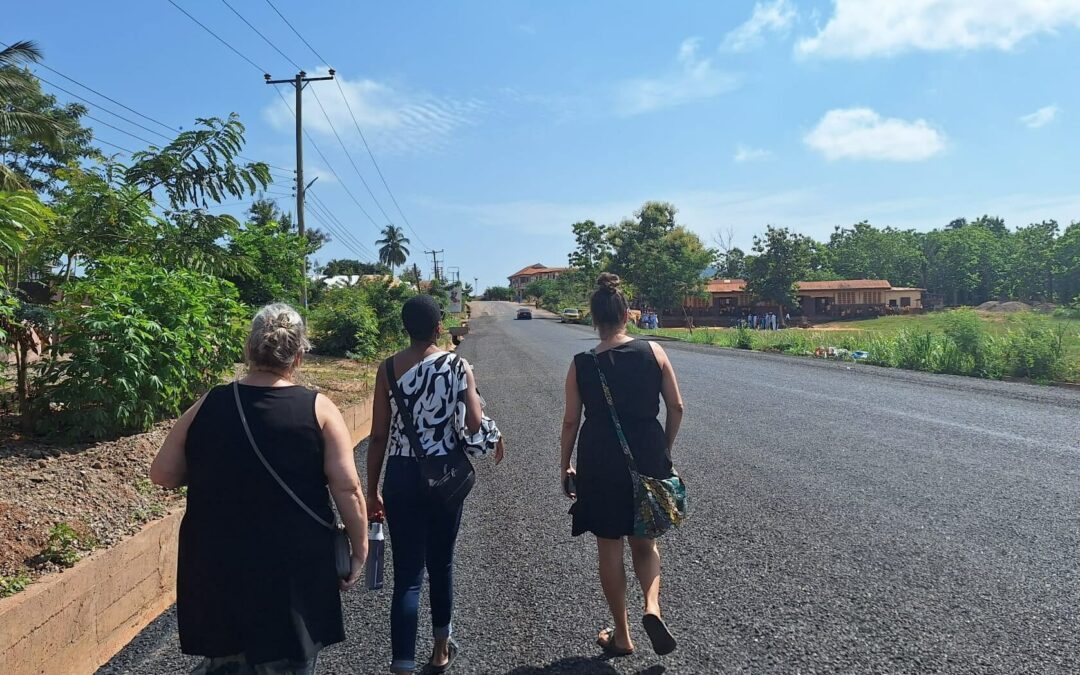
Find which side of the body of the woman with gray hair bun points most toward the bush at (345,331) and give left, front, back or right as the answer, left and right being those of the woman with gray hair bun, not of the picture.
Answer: front

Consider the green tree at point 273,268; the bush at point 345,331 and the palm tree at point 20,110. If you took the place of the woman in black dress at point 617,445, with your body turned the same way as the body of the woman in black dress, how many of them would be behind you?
0

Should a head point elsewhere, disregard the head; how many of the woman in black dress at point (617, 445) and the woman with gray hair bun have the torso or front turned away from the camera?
2

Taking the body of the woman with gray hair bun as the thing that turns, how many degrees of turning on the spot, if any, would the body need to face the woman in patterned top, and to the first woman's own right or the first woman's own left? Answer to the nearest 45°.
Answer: approximately 45° to the first woman's own right

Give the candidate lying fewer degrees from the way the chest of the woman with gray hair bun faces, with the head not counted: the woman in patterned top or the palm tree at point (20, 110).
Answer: the palm tree

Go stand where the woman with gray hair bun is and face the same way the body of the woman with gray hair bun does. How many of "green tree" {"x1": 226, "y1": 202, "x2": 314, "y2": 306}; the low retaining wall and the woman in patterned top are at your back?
0

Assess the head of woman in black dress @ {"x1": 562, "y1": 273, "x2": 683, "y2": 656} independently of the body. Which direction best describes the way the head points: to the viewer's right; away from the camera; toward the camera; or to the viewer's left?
away from the camera

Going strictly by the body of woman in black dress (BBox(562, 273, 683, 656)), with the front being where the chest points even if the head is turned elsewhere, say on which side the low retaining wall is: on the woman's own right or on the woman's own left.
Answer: on the woman's own left

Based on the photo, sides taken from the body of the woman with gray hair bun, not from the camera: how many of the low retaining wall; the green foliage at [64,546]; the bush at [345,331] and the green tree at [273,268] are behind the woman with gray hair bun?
0

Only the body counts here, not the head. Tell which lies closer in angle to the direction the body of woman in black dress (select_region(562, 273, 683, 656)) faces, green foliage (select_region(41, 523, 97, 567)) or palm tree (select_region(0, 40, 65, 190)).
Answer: the palm tree

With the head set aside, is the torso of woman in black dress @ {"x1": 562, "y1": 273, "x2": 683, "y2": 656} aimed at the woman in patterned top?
no

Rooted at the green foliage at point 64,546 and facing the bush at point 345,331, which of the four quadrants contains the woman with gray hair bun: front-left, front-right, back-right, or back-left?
back-right

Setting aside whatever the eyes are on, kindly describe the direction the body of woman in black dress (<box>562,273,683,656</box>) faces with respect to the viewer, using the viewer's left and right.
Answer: facing away from the viewer

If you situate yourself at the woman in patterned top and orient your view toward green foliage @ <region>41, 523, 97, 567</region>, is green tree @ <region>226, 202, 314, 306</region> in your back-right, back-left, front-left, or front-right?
front-right

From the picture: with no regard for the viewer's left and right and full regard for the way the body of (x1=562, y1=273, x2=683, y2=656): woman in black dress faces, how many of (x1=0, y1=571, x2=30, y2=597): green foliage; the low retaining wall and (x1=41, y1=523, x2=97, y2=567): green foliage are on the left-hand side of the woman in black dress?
3

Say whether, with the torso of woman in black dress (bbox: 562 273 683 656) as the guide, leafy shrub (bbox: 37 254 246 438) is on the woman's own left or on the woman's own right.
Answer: on the woman's own left

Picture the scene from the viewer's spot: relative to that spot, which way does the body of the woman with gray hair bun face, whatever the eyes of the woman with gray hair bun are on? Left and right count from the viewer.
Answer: facing away from the viewer

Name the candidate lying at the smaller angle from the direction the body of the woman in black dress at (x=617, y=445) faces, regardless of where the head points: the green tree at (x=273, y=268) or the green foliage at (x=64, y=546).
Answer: the green tree

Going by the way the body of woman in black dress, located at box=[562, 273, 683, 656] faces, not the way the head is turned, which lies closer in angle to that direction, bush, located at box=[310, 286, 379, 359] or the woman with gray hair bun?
the bush
